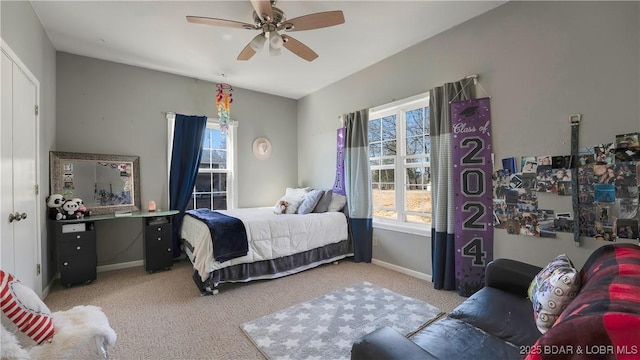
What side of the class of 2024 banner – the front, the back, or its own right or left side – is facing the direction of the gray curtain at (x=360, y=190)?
right

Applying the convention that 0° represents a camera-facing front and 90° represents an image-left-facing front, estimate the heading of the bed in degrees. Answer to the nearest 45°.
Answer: approximately 45°

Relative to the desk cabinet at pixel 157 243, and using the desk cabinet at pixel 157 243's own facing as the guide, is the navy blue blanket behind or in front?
in front

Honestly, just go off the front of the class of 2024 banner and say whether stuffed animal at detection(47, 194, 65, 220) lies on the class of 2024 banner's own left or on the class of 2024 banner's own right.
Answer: on the class of 2024 banner's own right

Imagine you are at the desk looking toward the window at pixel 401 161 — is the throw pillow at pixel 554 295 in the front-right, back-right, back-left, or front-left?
front-right

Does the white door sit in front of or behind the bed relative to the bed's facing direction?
in front

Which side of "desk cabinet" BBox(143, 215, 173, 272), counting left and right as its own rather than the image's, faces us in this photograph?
front

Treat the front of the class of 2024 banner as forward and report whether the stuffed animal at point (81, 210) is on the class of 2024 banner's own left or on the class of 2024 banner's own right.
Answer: on the class of 2024 banner's own right

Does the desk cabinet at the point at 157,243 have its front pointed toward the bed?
no

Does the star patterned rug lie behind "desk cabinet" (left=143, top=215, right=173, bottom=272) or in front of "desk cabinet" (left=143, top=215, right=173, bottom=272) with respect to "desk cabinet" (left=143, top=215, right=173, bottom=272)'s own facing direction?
in front

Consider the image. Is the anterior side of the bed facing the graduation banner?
no

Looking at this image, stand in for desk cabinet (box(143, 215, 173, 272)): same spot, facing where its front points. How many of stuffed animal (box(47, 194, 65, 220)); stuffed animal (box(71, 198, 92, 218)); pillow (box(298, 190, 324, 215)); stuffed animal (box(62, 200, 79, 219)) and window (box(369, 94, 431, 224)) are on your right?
3

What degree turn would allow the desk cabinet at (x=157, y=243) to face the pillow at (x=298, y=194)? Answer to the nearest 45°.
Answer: approximately 90° to its left
